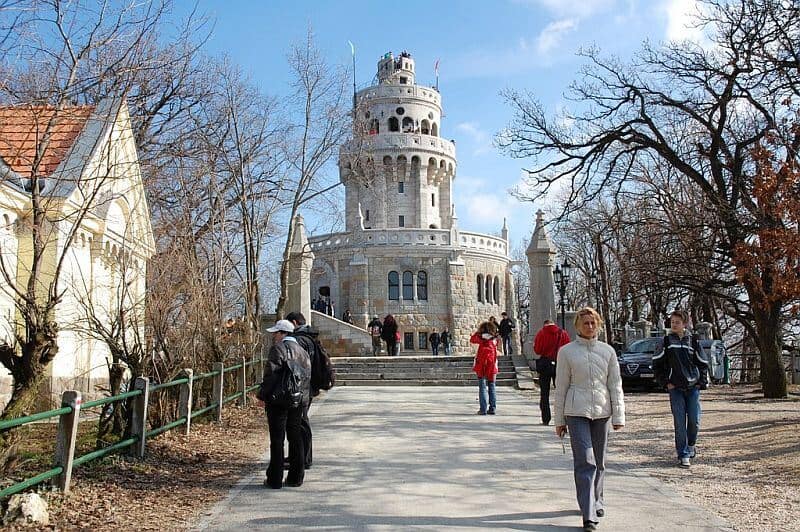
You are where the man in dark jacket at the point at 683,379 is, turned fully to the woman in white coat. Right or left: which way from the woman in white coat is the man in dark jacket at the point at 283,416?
right

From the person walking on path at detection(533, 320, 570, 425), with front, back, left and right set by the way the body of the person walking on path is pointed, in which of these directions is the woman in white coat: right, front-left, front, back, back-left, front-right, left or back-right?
back

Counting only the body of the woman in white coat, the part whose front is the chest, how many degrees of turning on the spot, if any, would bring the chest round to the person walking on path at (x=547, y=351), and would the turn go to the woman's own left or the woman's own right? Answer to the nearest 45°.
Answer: approximately 180°

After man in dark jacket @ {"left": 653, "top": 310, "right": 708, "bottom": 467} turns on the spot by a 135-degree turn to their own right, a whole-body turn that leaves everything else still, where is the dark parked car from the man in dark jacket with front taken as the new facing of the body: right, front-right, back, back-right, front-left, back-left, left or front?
front-right

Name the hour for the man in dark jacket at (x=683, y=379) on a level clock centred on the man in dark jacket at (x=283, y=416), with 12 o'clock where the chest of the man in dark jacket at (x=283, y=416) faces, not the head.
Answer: the man in dark jacket at (x=683, y=379) is roughly at 4 o'clock from the man in dark jacket at (x=283, y=416).

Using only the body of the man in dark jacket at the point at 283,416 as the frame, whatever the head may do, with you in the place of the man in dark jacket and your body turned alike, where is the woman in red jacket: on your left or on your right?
on your right

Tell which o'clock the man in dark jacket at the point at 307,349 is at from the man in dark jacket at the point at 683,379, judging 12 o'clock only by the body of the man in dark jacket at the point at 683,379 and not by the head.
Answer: the man in dark jacket at the point at 307,349 is roughly at 2 o'clock from the man in dark jacket at the point at 683,379.

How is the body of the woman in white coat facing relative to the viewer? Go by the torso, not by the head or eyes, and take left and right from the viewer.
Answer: facing the viewer

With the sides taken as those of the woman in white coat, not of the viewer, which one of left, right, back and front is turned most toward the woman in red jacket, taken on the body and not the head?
back

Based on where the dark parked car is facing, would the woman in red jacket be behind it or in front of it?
in front

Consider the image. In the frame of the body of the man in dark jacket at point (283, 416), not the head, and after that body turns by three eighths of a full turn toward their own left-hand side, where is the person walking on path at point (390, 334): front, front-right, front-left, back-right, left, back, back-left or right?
back
